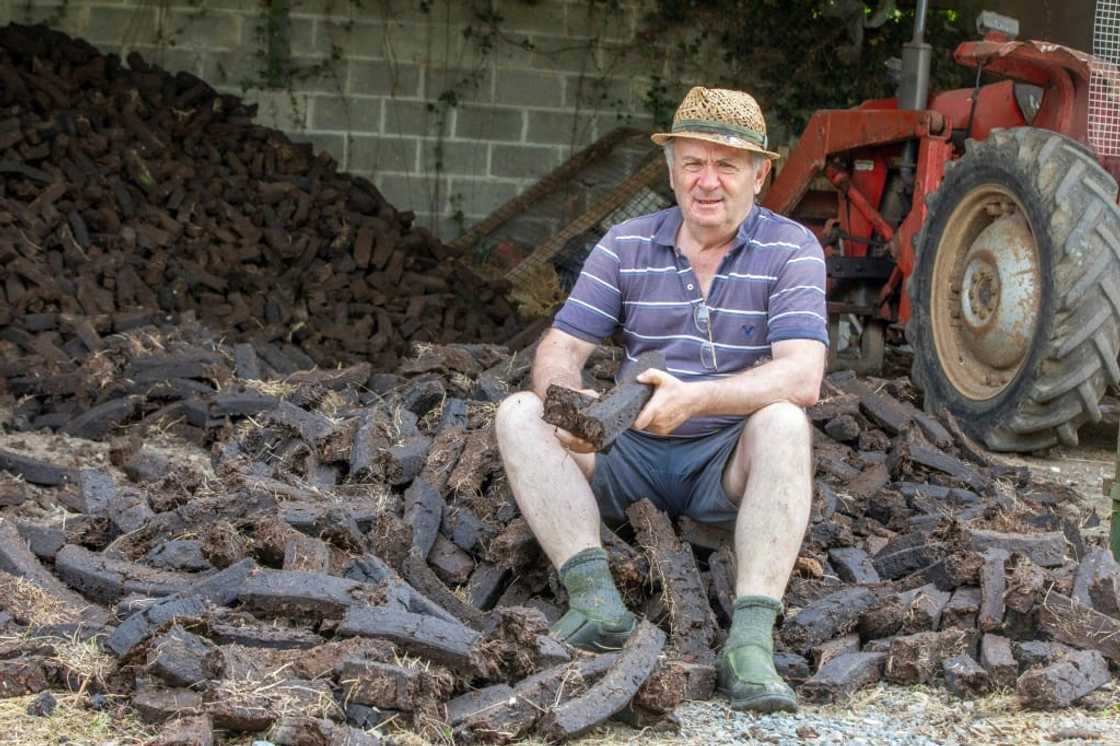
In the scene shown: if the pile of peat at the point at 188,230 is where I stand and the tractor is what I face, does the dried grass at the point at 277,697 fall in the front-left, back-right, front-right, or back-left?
front-right

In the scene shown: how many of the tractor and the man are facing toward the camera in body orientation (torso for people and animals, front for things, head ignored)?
1

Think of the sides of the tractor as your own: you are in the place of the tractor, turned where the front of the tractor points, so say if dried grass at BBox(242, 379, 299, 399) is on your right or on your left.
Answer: on your left

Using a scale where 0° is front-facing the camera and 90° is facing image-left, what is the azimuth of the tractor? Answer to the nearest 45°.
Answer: approximately 135°

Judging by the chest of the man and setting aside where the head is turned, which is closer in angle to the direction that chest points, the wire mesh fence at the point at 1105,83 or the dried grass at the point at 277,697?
the dried grass

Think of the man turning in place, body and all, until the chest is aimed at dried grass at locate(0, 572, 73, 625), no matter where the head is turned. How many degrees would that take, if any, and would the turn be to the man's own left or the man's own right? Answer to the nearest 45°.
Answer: approximately 90° to the man's own right

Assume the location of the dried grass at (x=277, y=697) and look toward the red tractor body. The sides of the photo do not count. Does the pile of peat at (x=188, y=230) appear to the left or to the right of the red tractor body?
left

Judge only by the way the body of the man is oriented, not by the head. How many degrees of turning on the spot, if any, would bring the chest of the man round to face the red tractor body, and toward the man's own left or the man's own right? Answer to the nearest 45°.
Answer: approximately 180°

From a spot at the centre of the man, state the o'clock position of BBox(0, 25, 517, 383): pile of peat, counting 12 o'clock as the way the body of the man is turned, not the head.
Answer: The pile of peat is roughly at 5 o'clock from the man.

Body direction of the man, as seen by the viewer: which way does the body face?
toward the camera

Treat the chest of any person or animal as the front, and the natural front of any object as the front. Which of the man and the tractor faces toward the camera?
the man

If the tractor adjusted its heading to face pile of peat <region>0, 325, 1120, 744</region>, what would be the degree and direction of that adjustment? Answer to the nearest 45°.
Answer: approximately 135° to its left
